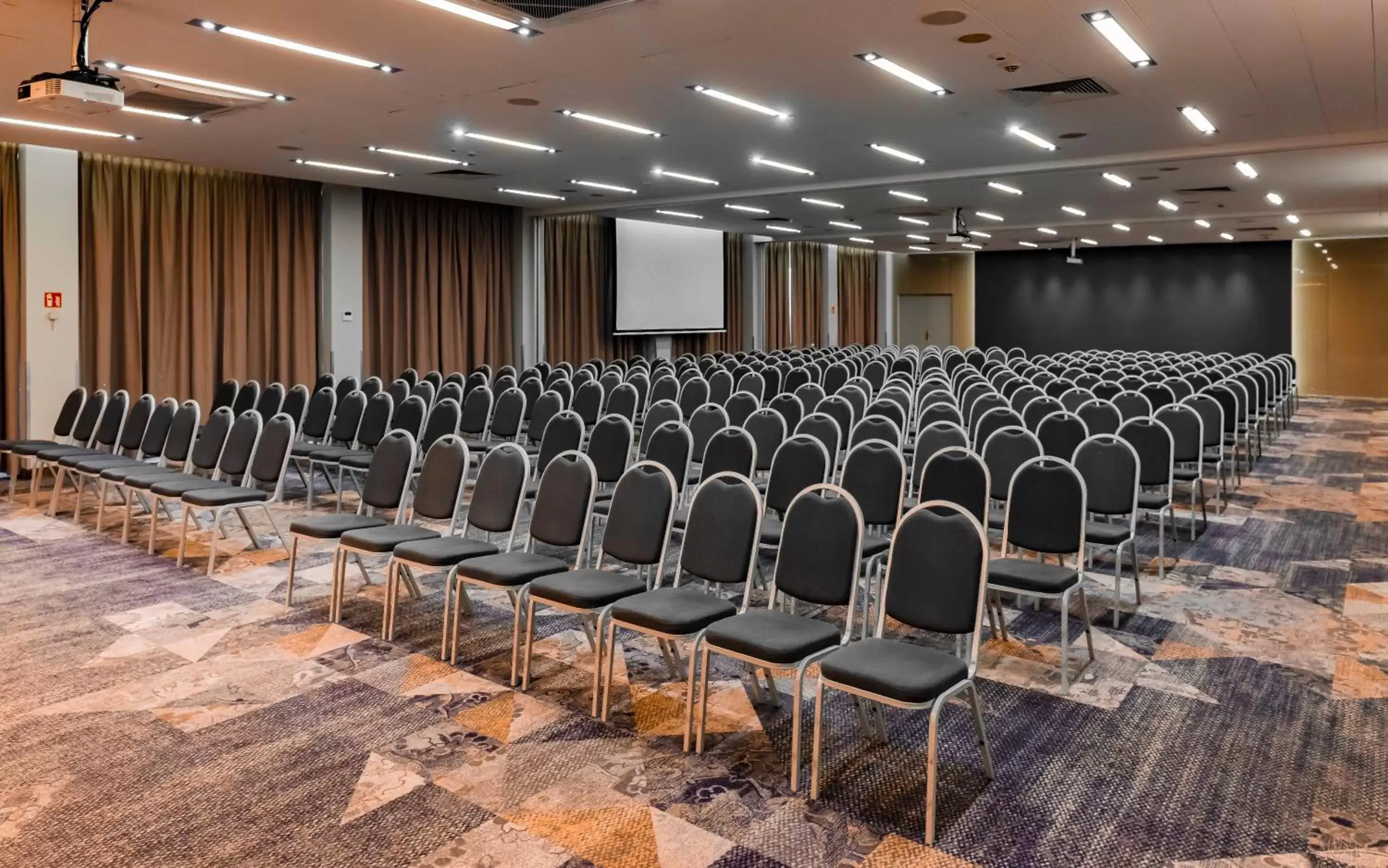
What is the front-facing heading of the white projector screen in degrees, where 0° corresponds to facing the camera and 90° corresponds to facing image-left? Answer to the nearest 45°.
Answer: approximately 315°
